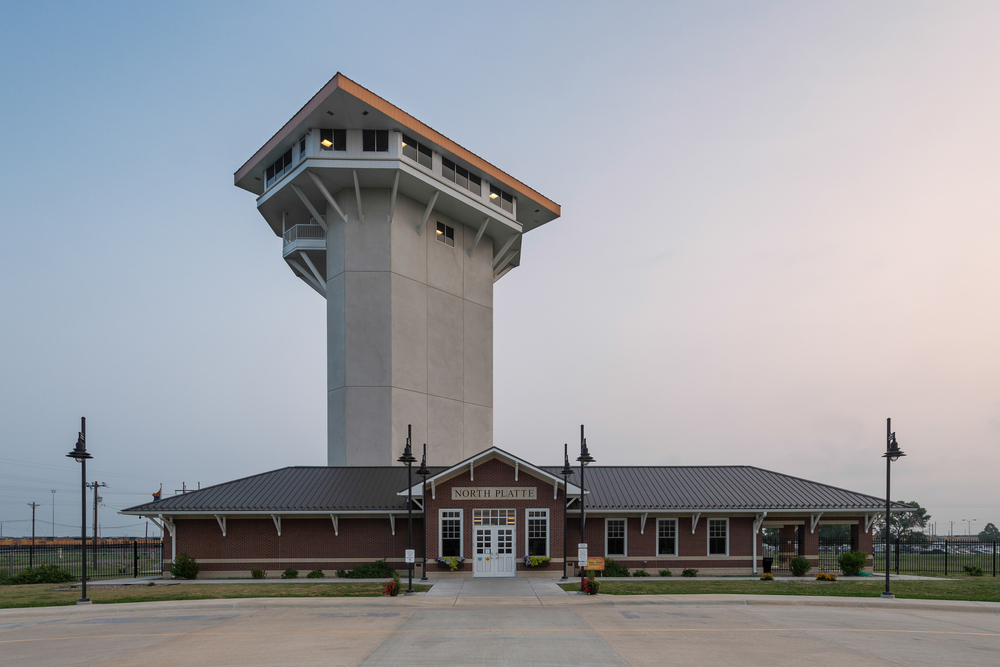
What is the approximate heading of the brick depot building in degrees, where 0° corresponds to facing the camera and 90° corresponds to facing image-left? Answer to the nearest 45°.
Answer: approximately 0°

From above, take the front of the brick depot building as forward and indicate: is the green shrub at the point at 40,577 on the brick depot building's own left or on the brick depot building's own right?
on the brick depot building's own right

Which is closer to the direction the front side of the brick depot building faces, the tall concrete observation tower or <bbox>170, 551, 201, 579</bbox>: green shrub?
the green shrub

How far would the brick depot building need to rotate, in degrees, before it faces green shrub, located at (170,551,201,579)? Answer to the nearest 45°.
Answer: approximately 90° to its right
